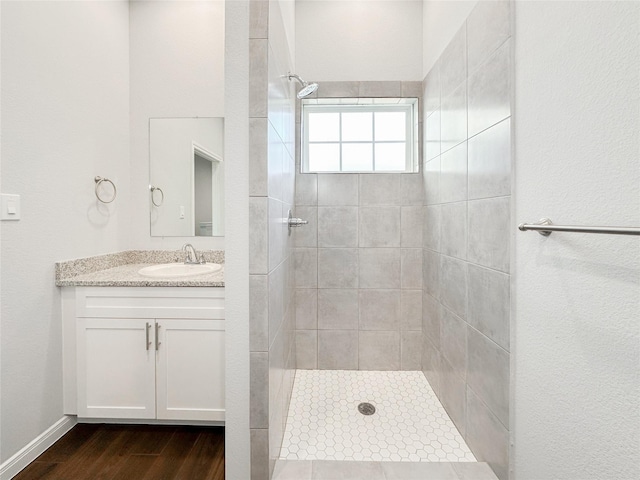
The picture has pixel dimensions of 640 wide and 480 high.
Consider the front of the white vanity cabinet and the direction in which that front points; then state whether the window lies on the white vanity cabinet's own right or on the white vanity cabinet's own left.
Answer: on the white vanity cabinet's own left

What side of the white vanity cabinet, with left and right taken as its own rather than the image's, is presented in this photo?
front

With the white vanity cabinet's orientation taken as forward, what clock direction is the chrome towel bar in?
The chrome towel bar is roughly at 11 o'clock from the white vanity cabinet.

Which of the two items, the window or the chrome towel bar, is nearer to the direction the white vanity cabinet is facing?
the chrome towel bar

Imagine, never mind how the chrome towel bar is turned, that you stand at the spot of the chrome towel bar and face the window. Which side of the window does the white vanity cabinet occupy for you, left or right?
left
